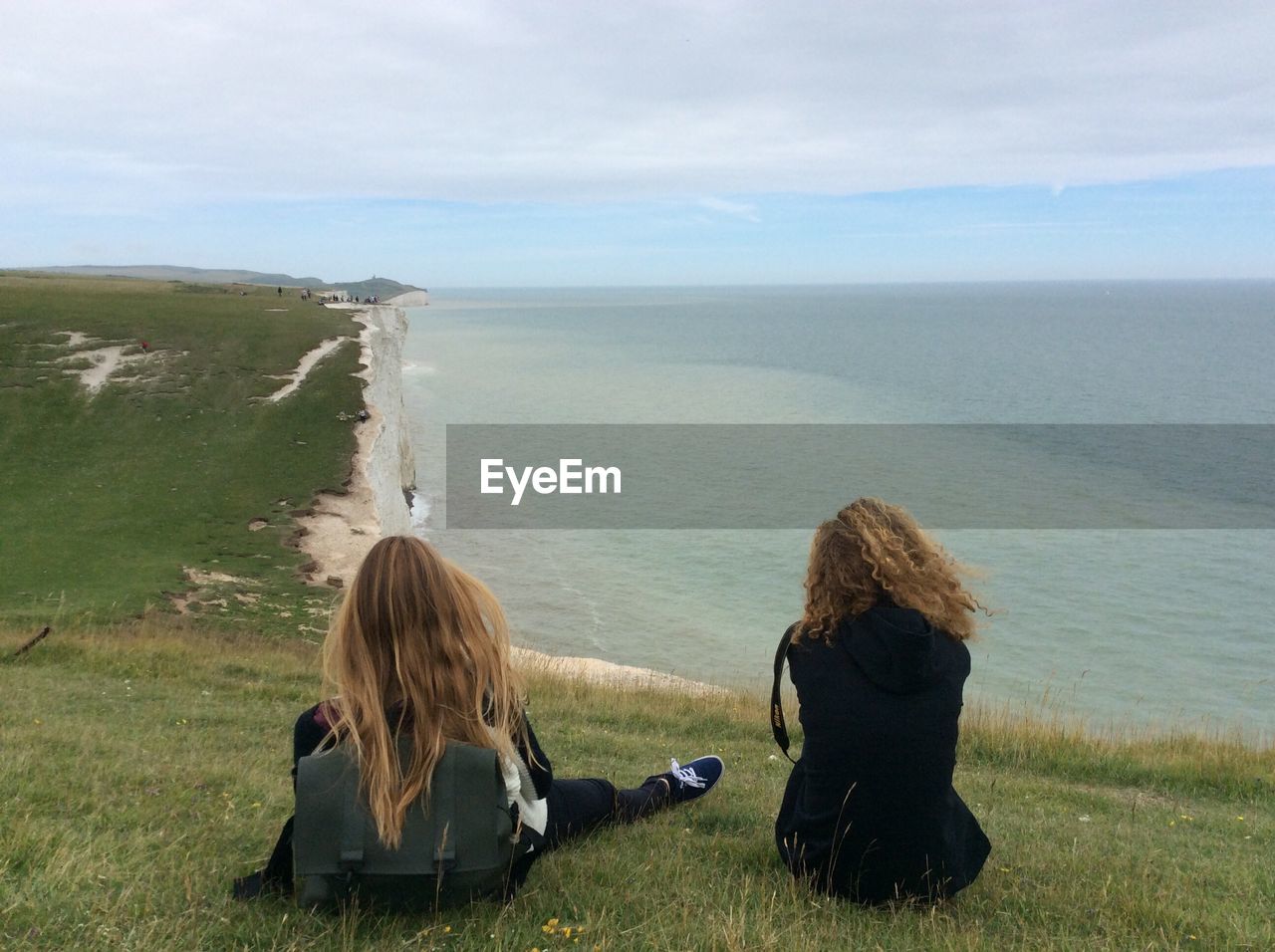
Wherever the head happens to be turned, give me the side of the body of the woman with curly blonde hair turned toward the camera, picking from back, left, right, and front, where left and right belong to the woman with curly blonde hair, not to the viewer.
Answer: back

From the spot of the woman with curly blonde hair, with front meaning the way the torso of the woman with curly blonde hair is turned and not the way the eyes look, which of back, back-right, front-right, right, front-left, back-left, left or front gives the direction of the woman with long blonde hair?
back-left

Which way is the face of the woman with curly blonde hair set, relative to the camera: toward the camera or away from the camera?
away from the camera

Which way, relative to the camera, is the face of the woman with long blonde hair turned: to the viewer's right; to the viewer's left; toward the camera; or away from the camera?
away from the camera
